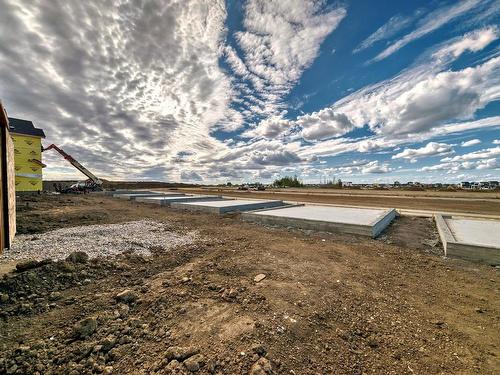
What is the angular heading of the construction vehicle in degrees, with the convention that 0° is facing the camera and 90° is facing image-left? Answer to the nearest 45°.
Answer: approximately 90°

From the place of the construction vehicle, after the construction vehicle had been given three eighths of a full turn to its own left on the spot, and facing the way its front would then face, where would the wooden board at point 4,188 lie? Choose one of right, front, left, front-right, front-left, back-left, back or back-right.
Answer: front-right

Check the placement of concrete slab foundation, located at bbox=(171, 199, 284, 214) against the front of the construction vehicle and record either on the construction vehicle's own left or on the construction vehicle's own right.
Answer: on the construction vehicle's own left

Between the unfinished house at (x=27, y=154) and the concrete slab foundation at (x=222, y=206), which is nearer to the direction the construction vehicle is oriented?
the unfinished house

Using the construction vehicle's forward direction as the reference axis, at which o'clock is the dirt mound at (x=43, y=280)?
The dirt mound is roughly at 9 o'clock from the construction vehicle.
